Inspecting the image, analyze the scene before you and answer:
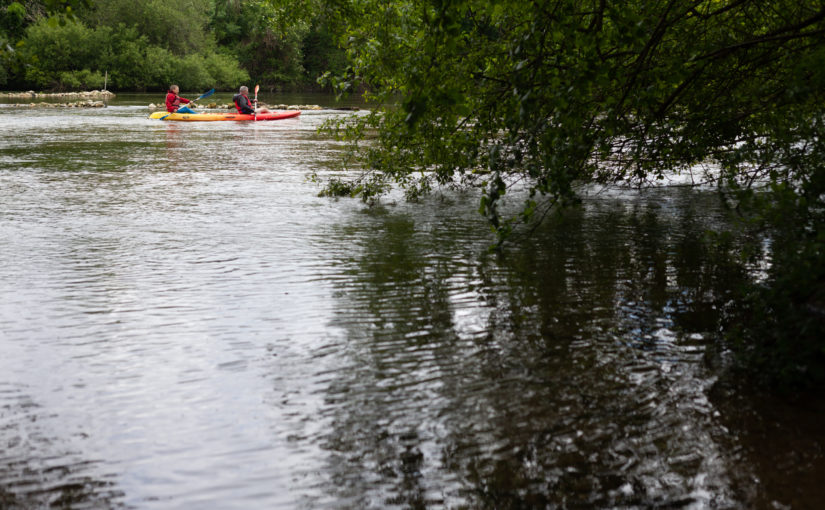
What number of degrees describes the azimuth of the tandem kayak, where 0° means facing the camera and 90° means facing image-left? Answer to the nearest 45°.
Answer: approximately 270°

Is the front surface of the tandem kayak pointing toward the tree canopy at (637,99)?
no
